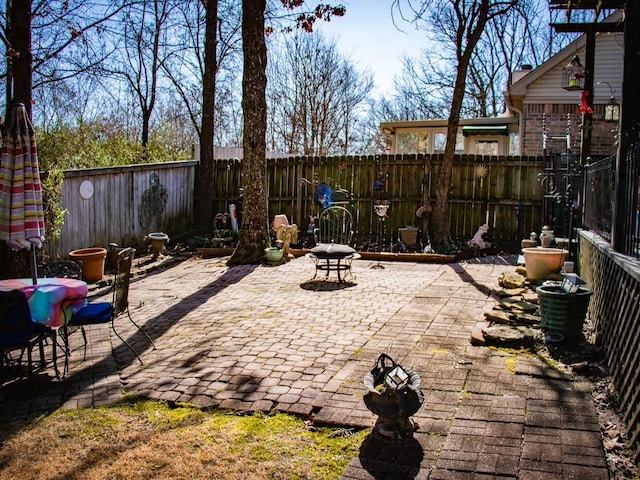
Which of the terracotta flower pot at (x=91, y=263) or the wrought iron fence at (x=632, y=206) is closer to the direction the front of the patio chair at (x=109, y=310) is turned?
the terracotta flower pot

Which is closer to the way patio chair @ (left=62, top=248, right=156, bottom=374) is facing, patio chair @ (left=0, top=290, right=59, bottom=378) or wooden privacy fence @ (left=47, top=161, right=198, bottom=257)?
the patio chair

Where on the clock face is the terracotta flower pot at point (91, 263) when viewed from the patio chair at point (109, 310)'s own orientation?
The terracotta flower pot is roughly at 3 o'clock from the patio chair.

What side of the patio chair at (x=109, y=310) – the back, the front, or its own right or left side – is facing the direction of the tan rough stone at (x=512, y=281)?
back

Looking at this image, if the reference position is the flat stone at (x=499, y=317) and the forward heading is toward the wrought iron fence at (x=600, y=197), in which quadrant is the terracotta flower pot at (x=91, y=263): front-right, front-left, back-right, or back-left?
back-left

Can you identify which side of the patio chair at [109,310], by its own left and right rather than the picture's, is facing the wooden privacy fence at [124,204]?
right

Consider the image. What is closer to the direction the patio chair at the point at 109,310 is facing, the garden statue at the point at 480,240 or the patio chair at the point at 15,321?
the patio chair

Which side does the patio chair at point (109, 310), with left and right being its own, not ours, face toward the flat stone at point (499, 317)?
back

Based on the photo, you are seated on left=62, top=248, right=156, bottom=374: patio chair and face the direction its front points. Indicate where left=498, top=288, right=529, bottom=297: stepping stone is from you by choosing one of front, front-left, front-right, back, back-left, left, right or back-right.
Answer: back

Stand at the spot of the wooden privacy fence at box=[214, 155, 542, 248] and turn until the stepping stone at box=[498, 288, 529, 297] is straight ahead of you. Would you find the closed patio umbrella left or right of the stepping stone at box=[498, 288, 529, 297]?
right

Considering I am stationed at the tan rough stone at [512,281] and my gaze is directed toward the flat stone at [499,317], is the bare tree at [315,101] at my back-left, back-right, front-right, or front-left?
back-right

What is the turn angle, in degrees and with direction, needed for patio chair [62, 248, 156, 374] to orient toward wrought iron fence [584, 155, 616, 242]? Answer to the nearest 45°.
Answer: approximately 180°

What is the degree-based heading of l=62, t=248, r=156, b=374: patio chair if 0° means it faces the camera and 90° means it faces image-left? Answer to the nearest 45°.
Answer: approximately 90°

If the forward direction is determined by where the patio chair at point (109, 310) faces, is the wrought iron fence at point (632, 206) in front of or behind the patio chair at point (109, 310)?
behind

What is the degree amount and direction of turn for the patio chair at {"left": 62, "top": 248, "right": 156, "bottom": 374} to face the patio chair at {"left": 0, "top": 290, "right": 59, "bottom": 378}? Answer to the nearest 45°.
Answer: approximately 45° to its left

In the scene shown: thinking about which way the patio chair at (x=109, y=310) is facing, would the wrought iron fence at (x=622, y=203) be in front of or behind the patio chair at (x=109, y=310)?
behind
